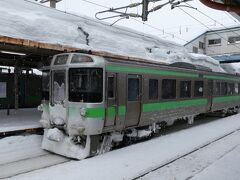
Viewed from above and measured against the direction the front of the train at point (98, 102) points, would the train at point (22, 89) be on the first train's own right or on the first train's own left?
on the first train's own right

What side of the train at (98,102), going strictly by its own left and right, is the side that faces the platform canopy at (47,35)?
right

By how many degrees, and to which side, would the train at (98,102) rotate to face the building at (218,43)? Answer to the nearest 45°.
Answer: approximately 135° to its right

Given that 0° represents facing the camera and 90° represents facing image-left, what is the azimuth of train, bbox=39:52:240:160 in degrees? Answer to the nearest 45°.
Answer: approximately 45°
